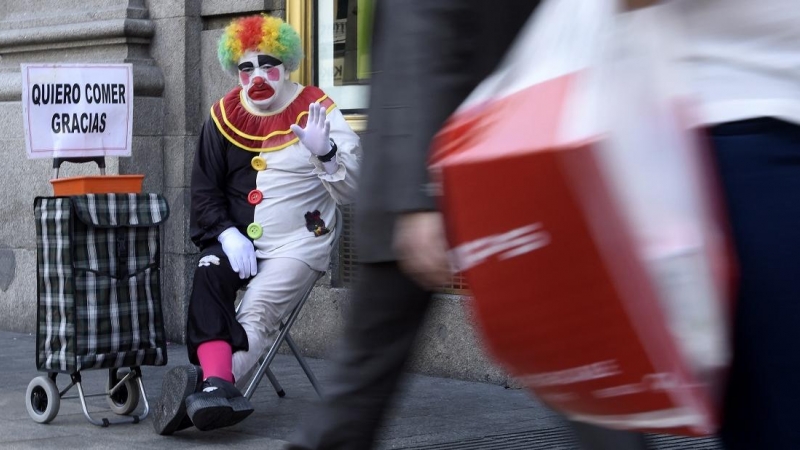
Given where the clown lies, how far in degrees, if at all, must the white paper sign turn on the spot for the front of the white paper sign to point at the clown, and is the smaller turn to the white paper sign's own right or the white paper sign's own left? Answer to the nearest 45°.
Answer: approximately 45° to the white paper sign's own left

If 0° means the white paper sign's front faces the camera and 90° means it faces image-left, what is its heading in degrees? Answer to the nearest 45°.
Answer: approximately 0°

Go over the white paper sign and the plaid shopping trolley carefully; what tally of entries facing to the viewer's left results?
0

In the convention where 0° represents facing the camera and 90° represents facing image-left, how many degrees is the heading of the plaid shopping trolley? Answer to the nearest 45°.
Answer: approximately 315°

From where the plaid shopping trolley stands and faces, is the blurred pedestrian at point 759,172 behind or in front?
in front

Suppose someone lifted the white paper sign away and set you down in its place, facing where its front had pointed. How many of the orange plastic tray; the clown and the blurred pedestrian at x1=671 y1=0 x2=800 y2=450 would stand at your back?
0

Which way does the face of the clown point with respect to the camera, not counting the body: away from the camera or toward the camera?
toward the camera
